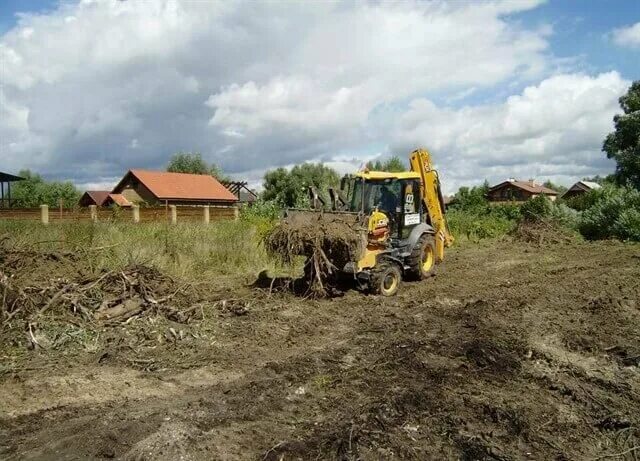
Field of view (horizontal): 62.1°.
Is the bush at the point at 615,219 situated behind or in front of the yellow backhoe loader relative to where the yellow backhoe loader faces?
behind

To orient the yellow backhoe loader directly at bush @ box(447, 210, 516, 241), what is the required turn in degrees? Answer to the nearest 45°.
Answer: approximately 135° to its right

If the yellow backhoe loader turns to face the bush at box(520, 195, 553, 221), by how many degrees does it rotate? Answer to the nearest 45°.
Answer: approximately 180°

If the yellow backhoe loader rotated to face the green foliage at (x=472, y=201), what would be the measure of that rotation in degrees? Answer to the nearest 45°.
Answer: approximately 135° to its right

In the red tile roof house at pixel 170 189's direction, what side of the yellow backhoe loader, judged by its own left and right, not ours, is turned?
right

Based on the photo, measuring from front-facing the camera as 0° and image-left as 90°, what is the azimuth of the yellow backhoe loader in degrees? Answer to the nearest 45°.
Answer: approximately 45°

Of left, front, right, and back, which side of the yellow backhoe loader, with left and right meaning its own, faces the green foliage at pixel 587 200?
back
